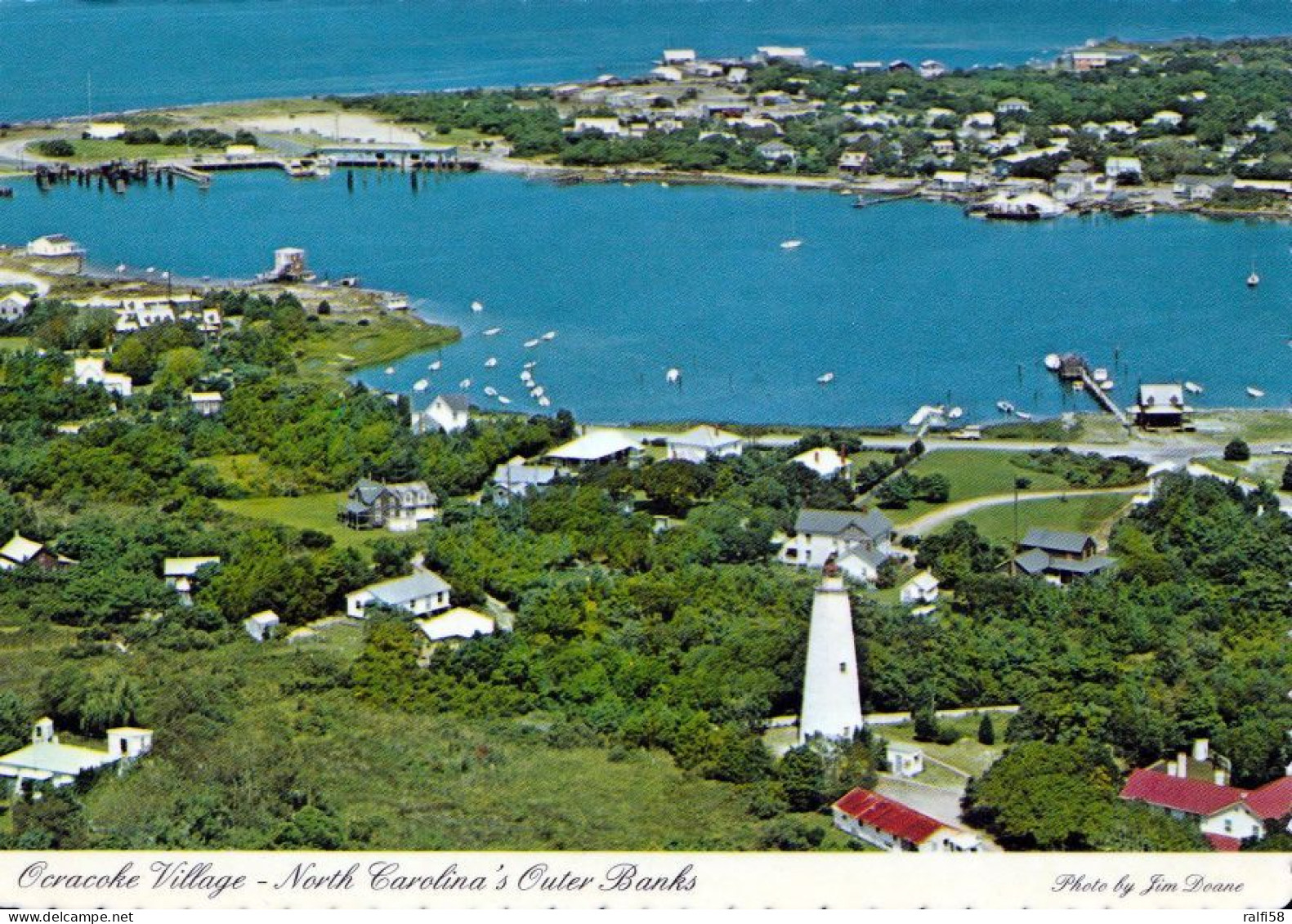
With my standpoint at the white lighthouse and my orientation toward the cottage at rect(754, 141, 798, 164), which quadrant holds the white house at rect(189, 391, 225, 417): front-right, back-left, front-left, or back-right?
front-left

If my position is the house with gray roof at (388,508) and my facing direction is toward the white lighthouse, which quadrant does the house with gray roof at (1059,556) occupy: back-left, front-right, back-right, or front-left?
front-left

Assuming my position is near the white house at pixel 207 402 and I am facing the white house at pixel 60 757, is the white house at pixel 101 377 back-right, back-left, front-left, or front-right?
back-right
